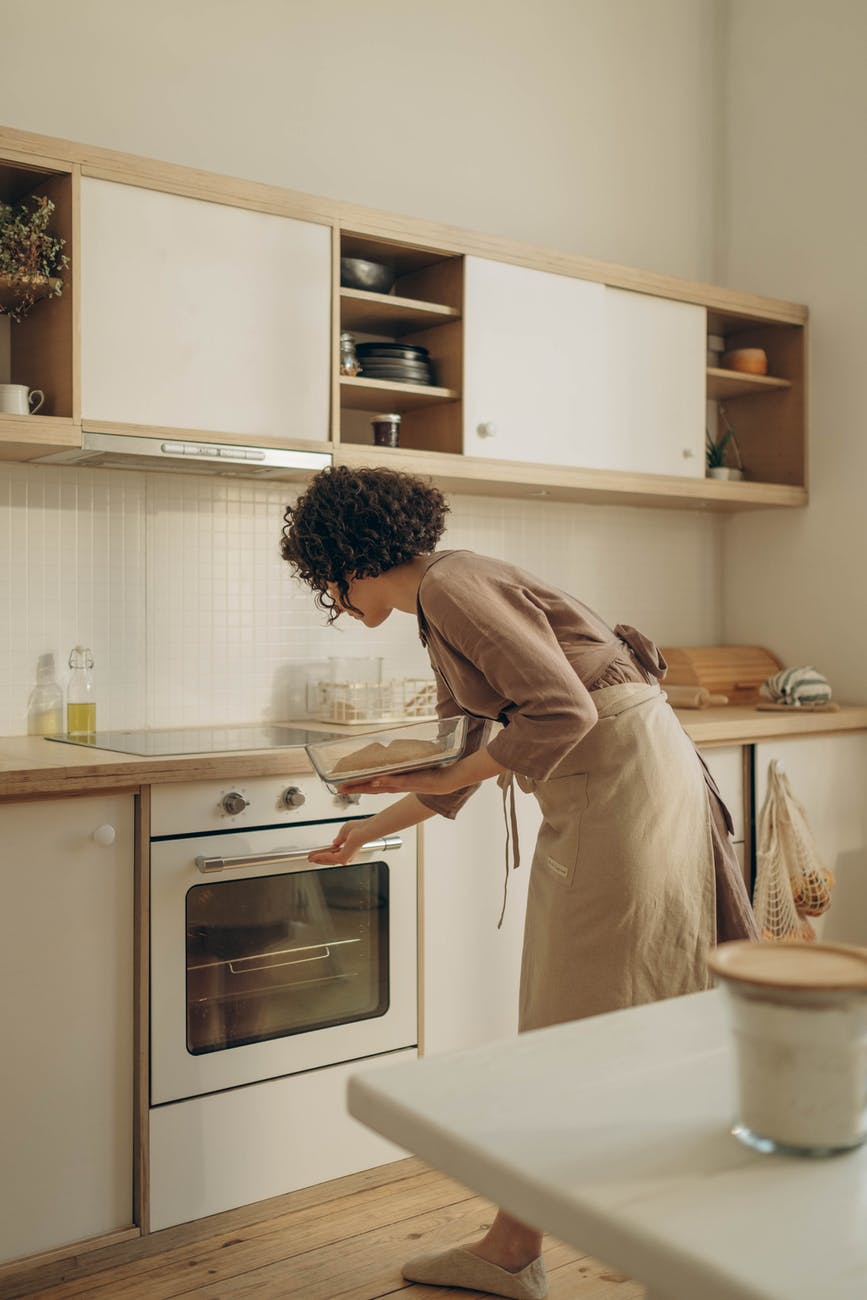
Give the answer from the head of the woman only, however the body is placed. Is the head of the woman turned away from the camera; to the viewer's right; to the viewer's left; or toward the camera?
to the viewer's left

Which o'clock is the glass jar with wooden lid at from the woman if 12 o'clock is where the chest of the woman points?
The glass jar with wooden lid is roughly at 9 o'clock from the woman.

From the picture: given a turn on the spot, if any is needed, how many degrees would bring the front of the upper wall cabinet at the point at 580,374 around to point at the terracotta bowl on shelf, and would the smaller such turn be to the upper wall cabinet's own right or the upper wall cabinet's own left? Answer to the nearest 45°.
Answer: approximately 90° to the upper wall cabinet's own left

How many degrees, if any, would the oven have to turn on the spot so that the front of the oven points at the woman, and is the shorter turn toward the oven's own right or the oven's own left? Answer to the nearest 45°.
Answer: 0° — it already faces them

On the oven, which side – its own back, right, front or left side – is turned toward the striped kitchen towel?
left

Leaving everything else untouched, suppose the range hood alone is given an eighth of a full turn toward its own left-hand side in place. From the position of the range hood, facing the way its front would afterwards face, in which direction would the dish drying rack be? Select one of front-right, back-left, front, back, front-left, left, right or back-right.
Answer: front-left

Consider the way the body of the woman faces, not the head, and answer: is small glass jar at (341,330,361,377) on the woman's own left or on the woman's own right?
on the woman's own right

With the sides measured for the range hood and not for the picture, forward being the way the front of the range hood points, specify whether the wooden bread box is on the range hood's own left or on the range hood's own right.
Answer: on the range hood's own left

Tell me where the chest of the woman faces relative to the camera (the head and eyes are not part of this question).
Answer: to the viewer's left

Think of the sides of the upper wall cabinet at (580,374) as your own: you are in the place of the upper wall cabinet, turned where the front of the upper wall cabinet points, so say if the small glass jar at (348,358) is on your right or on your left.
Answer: on your right
